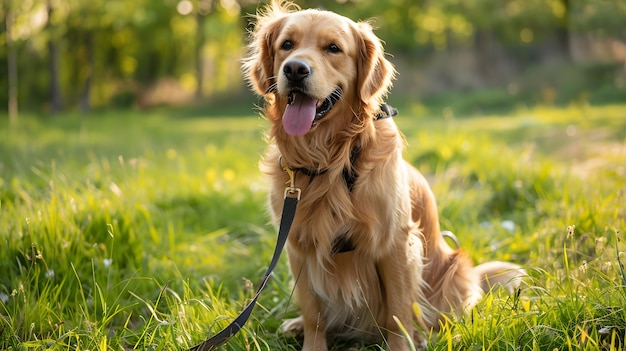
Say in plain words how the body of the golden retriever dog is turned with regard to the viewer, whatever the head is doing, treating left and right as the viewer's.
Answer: facing the viewer and to the left of the viewer

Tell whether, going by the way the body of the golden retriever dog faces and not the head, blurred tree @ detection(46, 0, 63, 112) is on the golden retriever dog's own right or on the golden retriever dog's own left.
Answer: on the golden retriever dog's own right

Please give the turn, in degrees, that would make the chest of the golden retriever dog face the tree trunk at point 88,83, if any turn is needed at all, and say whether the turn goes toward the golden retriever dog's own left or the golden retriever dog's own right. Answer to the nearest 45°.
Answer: approximately 90° to the golden retriever dog's own right
